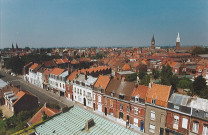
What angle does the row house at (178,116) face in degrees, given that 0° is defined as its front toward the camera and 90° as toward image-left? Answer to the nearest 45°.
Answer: approximately 45°

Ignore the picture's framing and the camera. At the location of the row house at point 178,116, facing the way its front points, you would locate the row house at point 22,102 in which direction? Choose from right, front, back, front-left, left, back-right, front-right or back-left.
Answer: front-right

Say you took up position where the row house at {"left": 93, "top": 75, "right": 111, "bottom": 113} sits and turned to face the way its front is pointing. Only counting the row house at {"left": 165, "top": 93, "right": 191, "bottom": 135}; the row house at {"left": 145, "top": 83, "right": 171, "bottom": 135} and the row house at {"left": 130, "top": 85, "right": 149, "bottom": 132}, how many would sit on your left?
3

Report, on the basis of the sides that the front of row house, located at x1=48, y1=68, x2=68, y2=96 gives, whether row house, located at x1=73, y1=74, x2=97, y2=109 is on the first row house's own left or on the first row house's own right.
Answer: on the first row house's own left

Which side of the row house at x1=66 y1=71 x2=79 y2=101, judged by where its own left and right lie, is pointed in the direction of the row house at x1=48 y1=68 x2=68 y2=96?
right

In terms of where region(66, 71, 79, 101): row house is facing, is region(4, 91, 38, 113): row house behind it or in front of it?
in front

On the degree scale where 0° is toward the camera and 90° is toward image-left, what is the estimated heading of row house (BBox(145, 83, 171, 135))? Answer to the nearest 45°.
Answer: approximately 45°

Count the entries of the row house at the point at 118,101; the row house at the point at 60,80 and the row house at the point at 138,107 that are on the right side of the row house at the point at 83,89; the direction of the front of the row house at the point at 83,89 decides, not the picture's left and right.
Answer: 1

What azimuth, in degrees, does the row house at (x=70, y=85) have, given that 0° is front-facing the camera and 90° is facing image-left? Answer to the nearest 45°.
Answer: approximately 45°

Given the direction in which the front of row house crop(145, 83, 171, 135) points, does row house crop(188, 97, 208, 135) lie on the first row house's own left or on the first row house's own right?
on the first row house's own left
